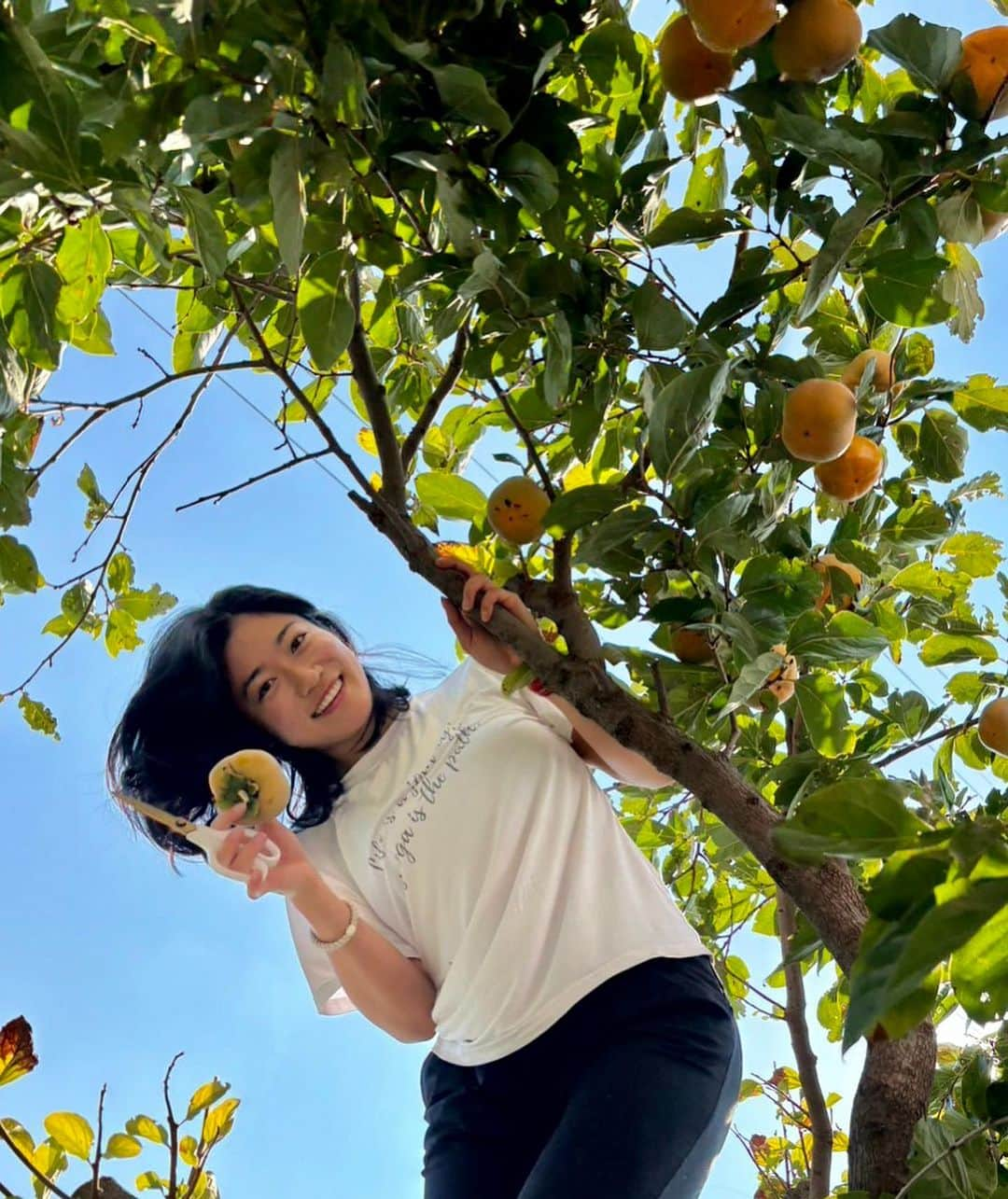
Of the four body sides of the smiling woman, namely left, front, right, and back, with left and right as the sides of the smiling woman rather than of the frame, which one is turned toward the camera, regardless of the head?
front

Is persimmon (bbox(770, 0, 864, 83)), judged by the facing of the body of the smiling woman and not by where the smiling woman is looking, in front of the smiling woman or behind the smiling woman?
in front

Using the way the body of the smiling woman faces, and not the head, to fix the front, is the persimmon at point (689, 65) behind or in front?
in front
